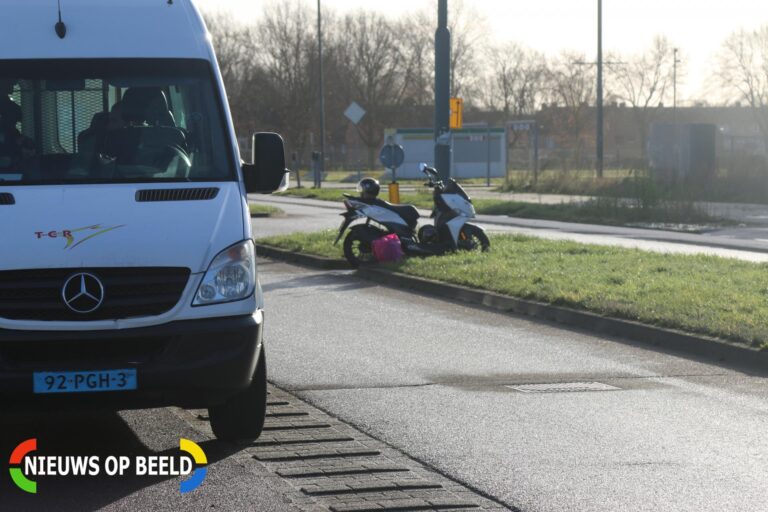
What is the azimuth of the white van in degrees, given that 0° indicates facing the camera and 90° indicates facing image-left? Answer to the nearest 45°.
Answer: approximately 0°

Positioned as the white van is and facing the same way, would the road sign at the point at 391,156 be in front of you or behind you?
behind

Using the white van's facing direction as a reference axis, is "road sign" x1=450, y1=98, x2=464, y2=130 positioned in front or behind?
behind

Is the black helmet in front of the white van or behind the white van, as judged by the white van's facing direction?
behind

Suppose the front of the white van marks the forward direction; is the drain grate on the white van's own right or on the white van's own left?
on the white van's own left

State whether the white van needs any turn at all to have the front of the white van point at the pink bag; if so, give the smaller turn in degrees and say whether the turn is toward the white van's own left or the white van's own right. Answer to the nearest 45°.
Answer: approximately 180°
